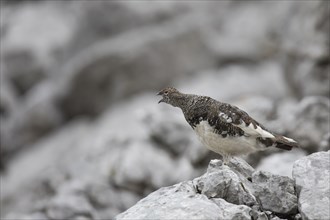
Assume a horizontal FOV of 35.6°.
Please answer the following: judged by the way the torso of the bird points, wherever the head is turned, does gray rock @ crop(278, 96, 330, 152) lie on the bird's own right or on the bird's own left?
on the bird's own right

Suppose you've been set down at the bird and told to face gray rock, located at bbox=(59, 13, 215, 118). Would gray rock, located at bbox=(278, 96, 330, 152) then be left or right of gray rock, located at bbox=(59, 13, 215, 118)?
right

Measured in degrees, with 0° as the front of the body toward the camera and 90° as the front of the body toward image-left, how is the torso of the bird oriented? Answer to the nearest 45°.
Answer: approximately 90°
